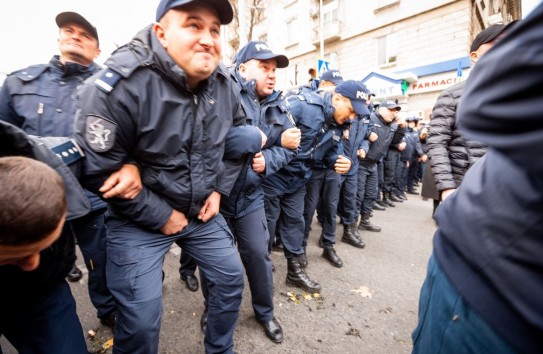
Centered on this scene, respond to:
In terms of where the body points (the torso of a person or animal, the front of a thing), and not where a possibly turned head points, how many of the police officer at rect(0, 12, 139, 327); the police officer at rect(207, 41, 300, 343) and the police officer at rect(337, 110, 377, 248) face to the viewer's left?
0

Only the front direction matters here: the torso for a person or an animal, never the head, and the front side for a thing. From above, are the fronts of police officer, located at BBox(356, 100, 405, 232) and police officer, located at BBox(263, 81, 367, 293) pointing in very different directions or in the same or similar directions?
same or similar directions

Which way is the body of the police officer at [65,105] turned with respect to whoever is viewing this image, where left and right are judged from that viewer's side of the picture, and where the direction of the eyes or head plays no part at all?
facing the viewer and to the right of the viewer

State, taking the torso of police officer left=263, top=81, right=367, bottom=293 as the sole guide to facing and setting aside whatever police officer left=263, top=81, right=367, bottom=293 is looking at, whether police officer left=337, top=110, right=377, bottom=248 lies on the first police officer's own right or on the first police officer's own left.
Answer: on the first police officer's own left

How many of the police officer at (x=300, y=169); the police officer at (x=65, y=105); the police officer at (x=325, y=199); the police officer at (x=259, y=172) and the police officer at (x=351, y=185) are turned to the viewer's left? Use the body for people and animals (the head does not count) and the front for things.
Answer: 0

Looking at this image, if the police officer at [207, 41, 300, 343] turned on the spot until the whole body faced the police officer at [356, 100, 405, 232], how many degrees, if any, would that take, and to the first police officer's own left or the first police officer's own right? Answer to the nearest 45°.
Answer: approximately 90° to the first police officer's own left

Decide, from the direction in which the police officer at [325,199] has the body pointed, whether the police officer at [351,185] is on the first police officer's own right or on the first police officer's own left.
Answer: on the first police officer's own left

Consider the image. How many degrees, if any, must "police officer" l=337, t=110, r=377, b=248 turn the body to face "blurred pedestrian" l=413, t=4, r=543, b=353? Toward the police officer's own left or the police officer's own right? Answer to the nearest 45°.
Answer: approximately 45° to the police officer's own right

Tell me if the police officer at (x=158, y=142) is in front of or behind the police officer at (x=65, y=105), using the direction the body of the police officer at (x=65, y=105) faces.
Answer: in front

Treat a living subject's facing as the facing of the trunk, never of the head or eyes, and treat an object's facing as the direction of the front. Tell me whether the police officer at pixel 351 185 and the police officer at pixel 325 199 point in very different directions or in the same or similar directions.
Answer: same or similar directions

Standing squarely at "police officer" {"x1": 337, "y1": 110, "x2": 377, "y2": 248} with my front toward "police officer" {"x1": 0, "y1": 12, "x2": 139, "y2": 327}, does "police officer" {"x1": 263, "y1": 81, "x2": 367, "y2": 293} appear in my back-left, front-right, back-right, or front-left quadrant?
front-left
